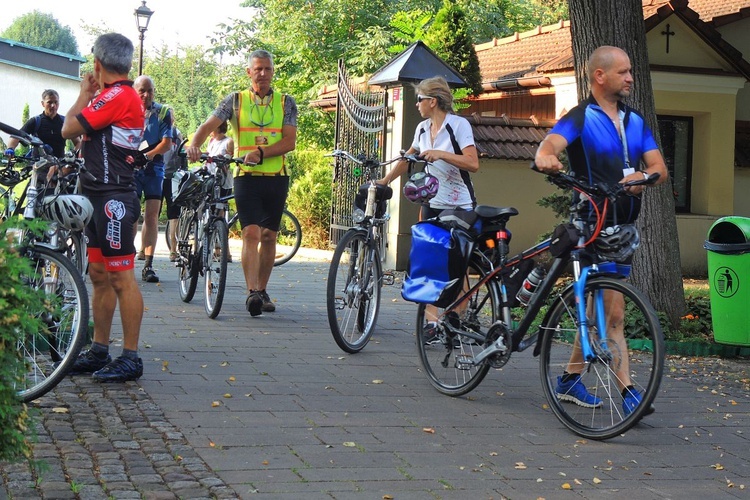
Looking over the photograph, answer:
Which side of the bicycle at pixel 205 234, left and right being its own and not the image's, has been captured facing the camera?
front

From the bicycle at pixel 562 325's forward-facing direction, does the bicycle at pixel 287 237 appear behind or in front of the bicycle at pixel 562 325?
behind

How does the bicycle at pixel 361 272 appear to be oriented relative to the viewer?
toward the camera

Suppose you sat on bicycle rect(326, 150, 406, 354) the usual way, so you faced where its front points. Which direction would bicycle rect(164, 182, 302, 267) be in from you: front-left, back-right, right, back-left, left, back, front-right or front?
back

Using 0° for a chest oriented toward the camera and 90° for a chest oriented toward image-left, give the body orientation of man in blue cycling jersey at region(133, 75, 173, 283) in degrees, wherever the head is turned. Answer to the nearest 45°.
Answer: approximately 45°

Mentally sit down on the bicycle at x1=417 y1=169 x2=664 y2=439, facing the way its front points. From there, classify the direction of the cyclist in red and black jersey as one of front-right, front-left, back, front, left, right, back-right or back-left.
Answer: back-right

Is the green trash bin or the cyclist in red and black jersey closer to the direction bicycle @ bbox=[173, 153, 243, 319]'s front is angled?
the cyclist in red and black jersey

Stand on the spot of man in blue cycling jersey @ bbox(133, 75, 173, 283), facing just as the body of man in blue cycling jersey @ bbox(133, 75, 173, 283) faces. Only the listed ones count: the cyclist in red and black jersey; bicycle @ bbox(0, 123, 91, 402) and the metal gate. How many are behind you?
1

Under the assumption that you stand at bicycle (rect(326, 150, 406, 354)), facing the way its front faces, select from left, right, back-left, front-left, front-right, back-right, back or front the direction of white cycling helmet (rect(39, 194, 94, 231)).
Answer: front-right
